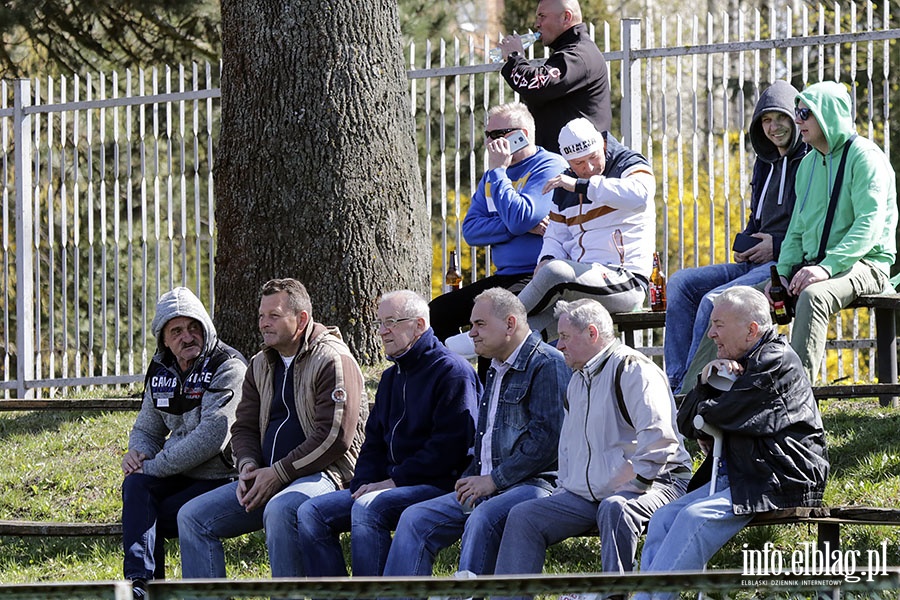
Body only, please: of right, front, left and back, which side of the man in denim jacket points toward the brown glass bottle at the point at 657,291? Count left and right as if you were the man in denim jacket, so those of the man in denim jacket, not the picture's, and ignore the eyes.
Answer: back

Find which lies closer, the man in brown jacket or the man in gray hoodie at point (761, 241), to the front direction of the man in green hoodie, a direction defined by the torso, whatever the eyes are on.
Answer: the man in brown jacket

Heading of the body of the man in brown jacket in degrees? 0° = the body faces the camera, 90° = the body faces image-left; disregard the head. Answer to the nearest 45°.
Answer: approximately 45°

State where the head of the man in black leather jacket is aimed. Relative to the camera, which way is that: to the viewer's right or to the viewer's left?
to the viewer's left

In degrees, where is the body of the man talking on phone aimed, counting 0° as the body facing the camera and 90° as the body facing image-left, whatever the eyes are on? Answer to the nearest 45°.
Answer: approximately 45°

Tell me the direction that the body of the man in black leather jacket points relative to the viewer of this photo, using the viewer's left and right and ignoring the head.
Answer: facing to the left of the viewer

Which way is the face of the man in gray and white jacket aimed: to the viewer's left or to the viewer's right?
to the viewer's left

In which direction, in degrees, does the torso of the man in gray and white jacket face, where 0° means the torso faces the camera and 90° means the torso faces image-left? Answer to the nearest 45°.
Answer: approximately 45°

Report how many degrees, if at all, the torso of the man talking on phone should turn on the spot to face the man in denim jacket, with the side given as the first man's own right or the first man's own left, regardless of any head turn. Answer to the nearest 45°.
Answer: approximately 45° to the first man's own left

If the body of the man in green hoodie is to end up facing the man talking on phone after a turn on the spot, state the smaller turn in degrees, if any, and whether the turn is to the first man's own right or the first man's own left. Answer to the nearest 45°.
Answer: approximately 45° to the first man's own right

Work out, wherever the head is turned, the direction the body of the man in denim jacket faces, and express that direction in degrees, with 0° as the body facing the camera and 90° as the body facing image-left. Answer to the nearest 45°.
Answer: approximately 45°
